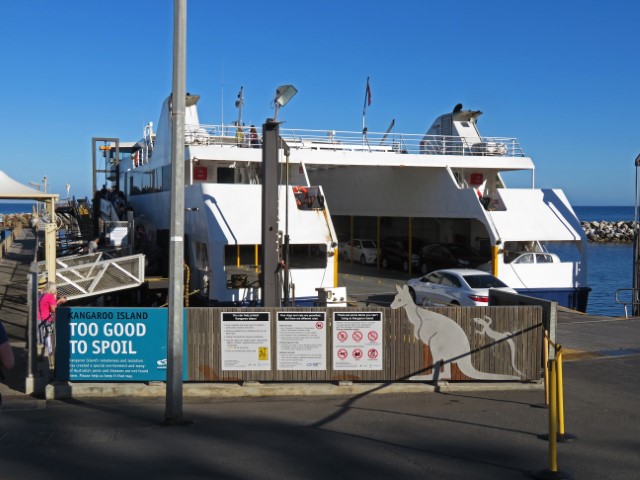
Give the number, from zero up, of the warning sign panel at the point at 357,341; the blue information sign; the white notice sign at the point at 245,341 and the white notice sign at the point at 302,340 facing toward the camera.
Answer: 4

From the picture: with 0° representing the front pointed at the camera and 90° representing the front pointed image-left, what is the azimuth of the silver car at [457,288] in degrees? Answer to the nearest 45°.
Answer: approximately 135°

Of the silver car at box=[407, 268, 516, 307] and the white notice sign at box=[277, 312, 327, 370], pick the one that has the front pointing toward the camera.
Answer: the white notice sign

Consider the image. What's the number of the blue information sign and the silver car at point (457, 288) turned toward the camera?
1

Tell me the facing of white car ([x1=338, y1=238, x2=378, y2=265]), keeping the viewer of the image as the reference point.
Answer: facing the viewer and to the right of the viewer

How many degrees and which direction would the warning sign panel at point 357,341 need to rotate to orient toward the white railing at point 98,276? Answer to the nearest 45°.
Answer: approximately 135° to its right

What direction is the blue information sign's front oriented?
toward the camera

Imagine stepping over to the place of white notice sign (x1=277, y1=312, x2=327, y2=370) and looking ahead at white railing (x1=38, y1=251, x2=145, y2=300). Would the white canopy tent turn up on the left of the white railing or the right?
left

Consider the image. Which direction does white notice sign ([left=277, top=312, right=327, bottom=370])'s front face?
toward the camera

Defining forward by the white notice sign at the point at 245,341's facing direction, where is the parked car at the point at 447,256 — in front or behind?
behind

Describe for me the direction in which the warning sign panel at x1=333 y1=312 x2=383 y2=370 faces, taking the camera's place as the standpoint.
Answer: facing the viewer

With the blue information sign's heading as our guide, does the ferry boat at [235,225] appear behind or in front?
behind

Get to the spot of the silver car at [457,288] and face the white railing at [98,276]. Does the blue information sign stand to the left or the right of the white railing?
left

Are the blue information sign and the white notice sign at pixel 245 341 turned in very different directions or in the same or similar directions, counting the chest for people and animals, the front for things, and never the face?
same or similar directions

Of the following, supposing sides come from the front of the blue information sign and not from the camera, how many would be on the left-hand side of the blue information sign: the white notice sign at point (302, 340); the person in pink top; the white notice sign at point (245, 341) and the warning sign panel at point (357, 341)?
3

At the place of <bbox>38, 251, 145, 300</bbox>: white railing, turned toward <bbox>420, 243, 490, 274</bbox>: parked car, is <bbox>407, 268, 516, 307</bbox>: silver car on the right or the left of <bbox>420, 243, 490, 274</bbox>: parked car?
right

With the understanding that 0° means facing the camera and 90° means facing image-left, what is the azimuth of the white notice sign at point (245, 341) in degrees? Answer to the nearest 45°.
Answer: approximately 0°
